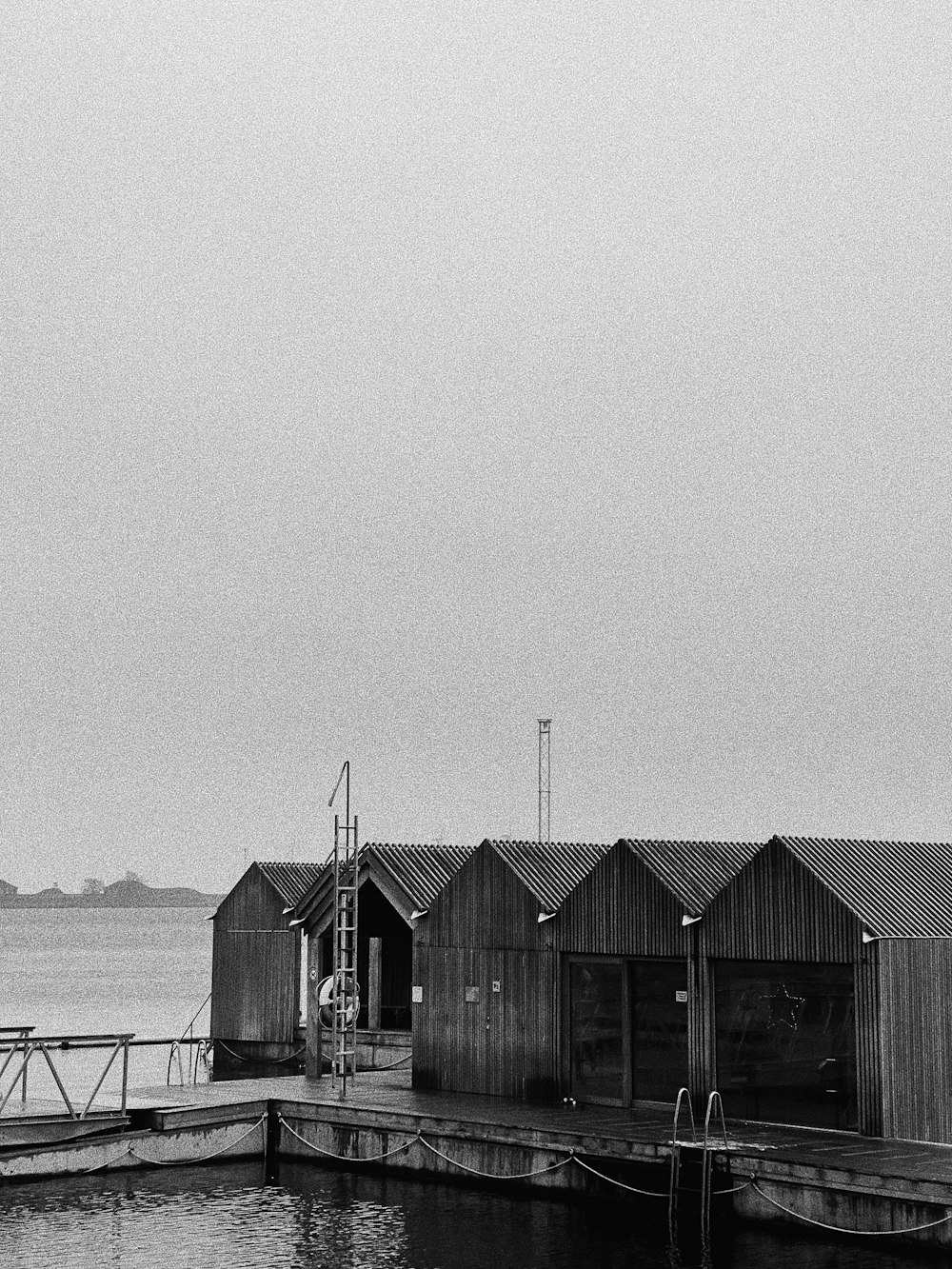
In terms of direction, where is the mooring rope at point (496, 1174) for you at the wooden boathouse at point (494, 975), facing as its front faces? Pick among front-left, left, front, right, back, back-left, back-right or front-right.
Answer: front-left

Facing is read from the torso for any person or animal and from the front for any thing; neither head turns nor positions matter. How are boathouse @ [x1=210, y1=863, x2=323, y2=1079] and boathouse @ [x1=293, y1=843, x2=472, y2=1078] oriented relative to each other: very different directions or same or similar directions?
same or similar directions

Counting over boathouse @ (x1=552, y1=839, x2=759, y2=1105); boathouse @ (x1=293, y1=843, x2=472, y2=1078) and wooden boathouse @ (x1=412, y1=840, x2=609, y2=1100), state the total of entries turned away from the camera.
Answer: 0

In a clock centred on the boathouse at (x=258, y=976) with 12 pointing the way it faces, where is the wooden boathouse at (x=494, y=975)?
The wooden boathouse is roughly at 10 o'clock from the boathouse.

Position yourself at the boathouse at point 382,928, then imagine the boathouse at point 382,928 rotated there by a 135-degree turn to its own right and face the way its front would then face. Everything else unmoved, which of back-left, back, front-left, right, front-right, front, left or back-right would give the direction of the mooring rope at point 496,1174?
back

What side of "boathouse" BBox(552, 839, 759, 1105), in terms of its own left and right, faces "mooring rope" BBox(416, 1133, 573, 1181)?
front

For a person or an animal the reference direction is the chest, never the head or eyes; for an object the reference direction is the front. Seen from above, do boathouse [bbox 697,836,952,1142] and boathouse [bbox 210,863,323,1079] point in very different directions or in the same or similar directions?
same or similar directions

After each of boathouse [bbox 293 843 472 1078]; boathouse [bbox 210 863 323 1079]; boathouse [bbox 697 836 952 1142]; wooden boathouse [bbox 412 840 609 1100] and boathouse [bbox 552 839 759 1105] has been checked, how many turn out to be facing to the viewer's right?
0

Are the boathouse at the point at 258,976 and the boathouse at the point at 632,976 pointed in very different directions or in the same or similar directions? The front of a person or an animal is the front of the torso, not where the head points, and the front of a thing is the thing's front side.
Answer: same or similar directions

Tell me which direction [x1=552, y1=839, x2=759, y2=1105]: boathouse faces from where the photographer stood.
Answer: facing the viewer and to the left of the viewer

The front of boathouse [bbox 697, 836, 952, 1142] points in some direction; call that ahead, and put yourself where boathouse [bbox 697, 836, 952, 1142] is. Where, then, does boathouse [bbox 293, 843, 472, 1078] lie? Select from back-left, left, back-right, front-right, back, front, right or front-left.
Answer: right

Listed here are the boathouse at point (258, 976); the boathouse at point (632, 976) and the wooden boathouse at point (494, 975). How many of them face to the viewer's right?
0

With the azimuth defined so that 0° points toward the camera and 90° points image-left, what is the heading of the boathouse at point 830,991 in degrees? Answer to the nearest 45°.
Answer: approximately 45°

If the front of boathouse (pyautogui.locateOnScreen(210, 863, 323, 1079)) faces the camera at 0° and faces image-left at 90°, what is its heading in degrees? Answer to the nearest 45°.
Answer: approximately 45°

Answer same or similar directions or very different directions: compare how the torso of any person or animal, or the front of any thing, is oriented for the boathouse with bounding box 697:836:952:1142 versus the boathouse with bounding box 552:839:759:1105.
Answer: same or similar directions

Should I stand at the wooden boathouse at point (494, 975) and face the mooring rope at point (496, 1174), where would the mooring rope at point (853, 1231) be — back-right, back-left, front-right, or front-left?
front-left

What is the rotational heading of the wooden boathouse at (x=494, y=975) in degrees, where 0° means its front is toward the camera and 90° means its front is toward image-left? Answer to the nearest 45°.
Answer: approximately 45°

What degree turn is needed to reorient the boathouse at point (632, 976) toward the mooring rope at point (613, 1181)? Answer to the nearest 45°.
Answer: approximately 45° to its left
